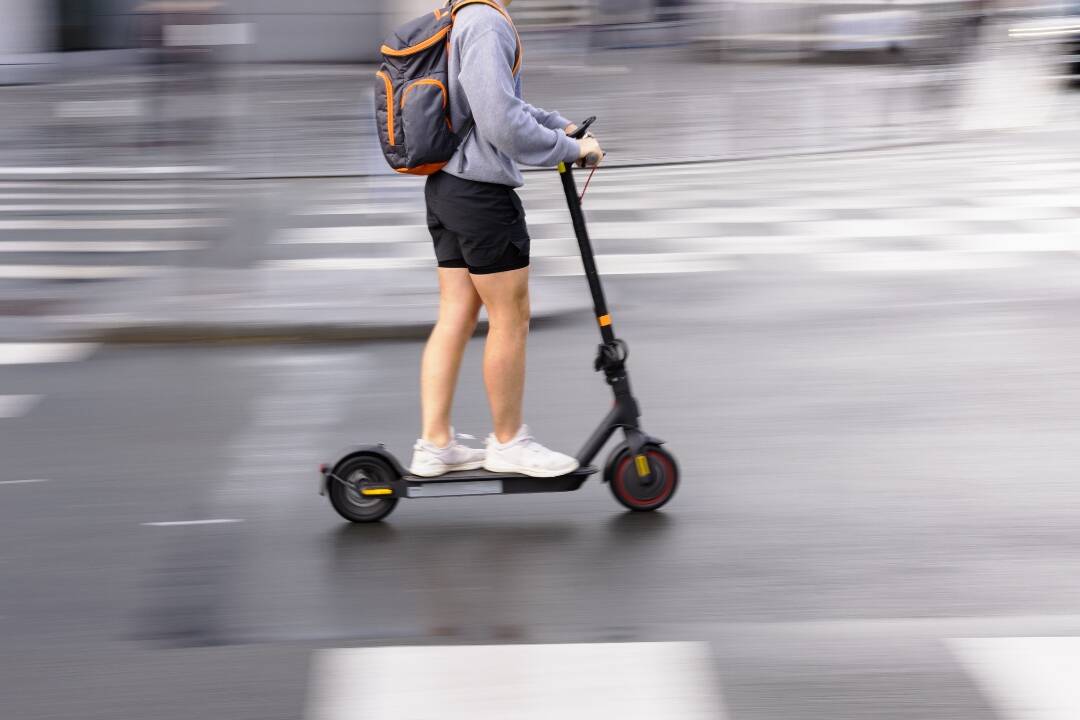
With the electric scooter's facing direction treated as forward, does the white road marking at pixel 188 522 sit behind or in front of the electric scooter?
behind

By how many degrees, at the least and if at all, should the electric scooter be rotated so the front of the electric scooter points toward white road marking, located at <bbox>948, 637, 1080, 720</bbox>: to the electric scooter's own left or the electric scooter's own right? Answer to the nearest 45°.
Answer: approximately 45° to the electric scooter's own right

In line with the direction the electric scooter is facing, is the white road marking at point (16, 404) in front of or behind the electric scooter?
behind

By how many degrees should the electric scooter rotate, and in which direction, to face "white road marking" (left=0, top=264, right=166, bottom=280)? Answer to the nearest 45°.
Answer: approximately 135° to its left

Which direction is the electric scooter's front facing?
to the viewer's right

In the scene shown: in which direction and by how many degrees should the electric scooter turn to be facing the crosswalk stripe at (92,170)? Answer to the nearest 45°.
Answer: approximately 135° to its left
